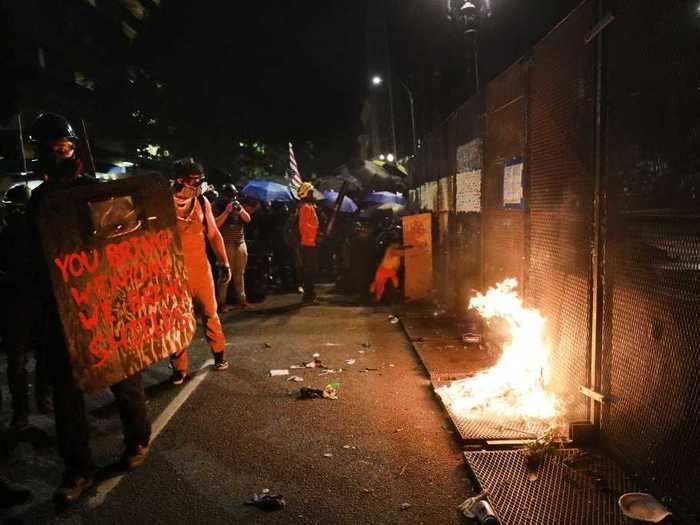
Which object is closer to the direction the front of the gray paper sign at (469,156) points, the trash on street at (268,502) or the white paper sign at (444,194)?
the trash on street

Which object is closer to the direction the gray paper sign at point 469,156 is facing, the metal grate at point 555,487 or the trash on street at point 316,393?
the trash on street

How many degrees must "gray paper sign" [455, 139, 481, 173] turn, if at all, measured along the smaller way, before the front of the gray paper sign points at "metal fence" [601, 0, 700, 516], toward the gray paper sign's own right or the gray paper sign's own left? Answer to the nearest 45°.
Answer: approximately 45° to the gray paper sign's own left

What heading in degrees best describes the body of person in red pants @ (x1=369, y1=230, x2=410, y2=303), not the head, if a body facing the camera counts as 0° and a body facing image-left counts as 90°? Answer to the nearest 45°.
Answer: approximately 270°

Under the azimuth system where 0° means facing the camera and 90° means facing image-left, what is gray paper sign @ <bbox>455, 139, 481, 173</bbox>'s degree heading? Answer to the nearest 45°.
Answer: approximately 45°

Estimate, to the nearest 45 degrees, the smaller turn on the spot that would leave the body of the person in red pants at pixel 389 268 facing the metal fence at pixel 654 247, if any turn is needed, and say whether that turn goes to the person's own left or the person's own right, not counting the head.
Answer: approximately 90° to the person's own right

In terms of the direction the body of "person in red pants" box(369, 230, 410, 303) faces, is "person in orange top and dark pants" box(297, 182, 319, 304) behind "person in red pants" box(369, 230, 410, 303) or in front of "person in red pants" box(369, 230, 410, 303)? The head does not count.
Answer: behind

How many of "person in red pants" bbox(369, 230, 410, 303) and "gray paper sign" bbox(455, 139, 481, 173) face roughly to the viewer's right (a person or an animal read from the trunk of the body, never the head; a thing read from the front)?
1

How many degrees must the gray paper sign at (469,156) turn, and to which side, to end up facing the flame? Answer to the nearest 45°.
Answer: approximately 45° to its left
